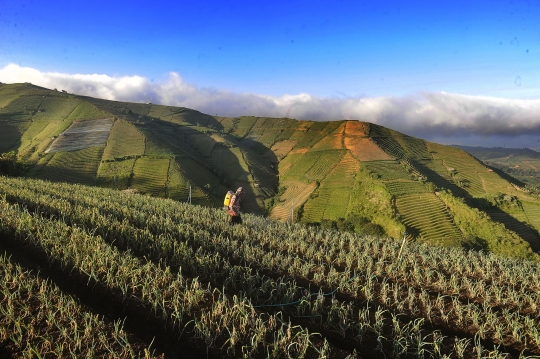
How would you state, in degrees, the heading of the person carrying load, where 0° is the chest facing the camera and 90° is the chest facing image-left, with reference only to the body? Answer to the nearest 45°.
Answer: approximately 270°
